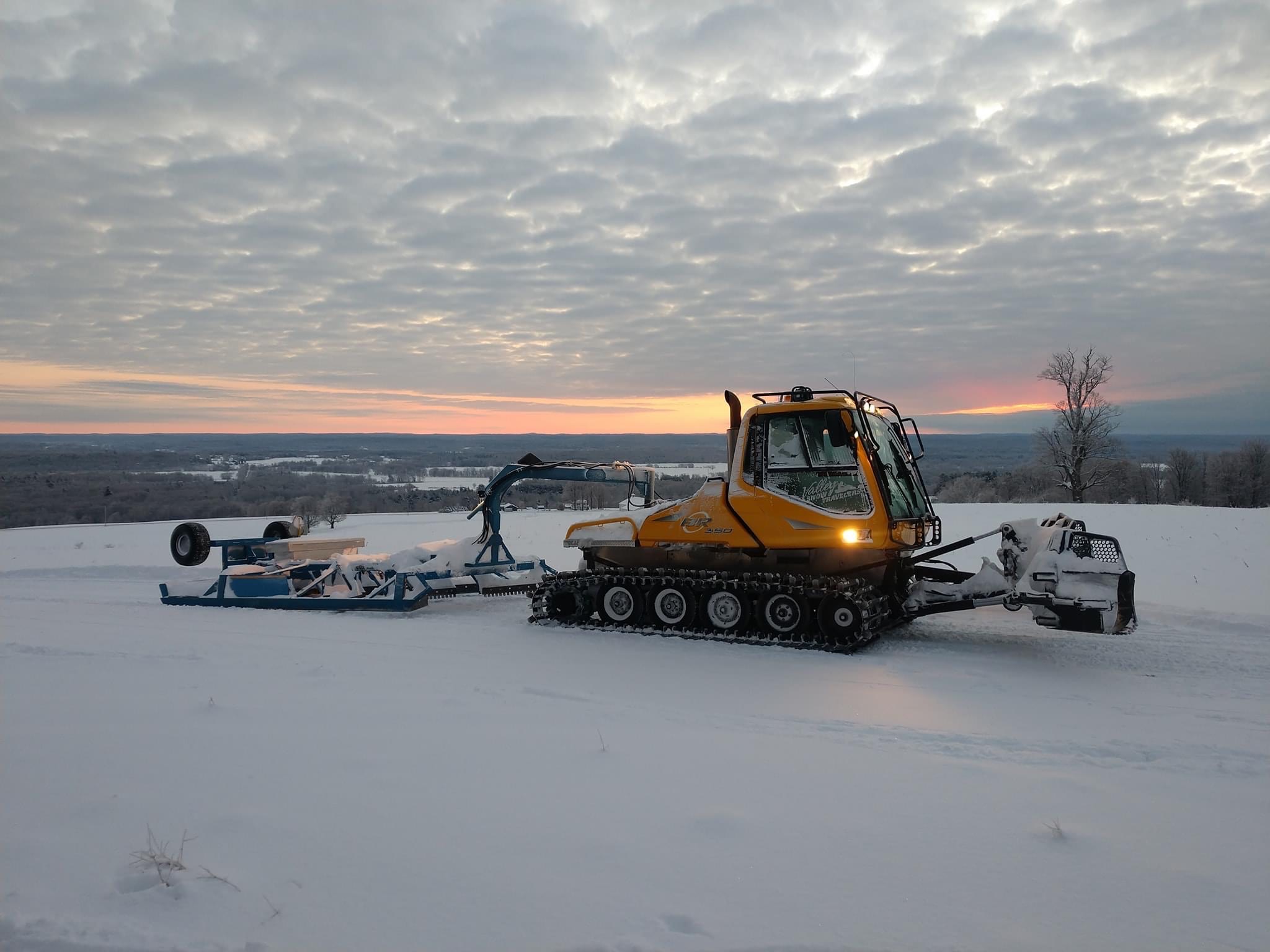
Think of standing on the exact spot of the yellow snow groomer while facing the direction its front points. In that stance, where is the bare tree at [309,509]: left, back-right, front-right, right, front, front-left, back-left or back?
back

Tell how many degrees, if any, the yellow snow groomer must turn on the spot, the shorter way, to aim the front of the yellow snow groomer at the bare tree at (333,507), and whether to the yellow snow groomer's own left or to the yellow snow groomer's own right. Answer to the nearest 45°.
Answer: approximately 180°
